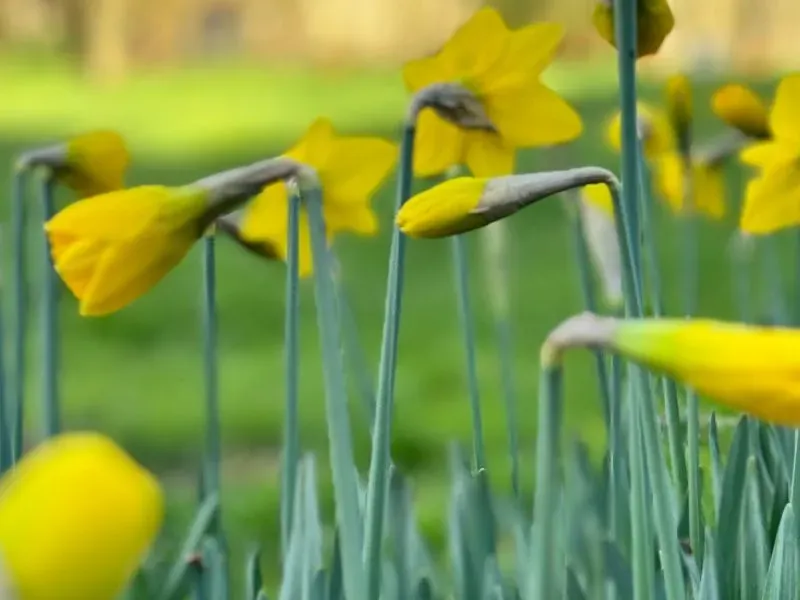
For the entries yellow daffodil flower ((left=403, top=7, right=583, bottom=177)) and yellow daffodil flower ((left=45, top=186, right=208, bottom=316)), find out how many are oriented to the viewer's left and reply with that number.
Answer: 1

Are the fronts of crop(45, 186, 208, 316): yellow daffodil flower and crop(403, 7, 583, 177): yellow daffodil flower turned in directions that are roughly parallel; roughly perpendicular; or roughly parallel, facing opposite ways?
roughly perpendicular

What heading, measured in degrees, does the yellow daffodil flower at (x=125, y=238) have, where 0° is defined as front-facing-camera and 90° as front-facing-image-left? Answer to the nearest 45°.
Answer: approximately 90°

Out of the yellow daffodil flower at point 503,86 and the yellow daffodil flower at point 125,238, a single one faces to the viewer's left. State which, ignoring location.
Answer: the yellow daffodil flower at point 125,238

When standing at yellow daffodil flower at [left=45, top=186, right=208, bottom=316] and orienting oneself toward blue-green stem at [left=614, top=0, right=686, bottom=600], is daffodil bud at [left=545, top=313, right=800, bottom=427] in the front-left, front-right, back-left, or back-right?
front-right
